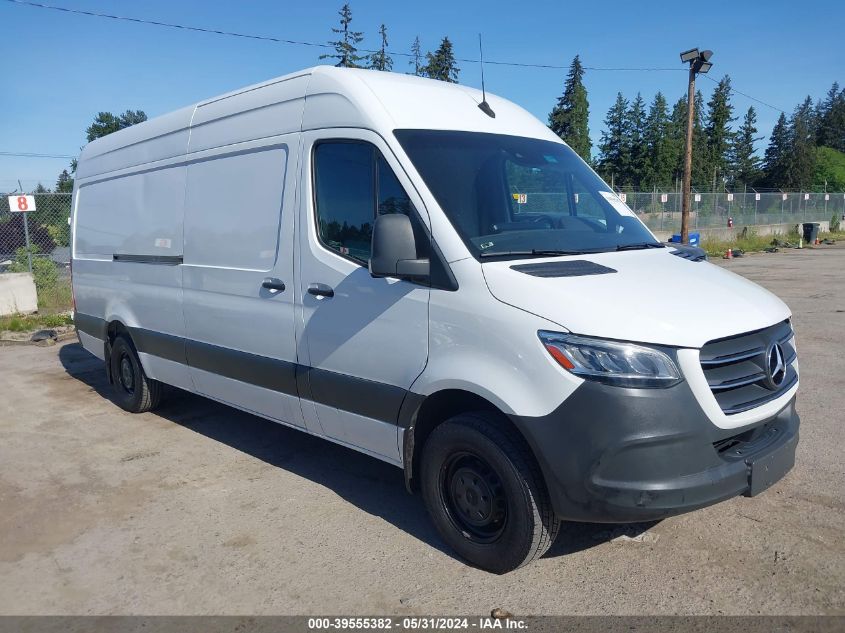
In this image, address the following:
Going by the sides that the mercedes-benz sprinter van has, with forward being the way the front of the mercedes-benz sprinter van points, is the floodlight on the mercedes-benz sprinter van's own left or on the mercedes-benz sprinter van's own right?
on the mercedes-benz sprinter van's own left

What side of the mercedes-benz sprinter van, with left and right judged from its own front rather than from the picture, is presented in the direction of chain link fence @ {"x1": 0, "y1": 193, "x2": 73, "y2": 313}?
back

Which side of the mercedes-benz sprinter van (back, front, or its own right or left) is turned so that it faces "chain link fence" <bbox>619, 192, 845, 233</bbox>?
left

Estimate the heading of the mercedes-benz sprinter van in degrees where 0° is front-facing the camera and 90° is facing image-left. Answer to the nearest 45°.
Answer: approximately 315°

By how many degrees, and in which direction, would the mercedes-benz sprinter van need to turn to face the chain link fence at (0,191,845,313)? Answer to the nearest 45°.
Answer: approximately 135° to its left

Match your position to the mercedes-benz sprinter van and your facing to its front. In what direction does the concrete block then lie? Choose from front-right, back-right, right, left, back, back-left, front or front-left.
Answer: back
